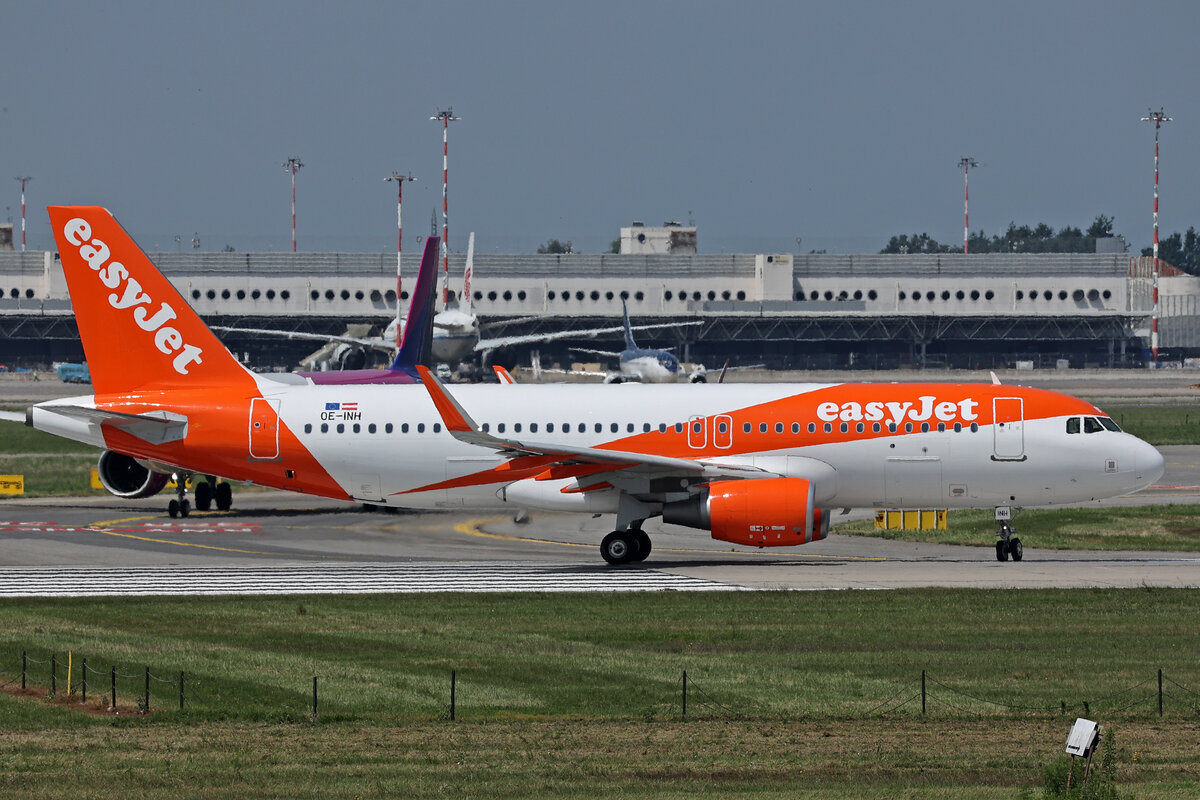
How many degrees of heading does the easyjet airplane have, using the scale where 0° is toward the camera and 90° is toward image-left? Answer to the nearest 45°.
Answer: approximately 270°

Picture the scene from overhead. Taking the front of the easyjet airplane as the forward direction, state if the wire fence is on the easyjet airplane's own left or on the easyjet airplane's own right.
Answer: on the easyjet airplane's own right
